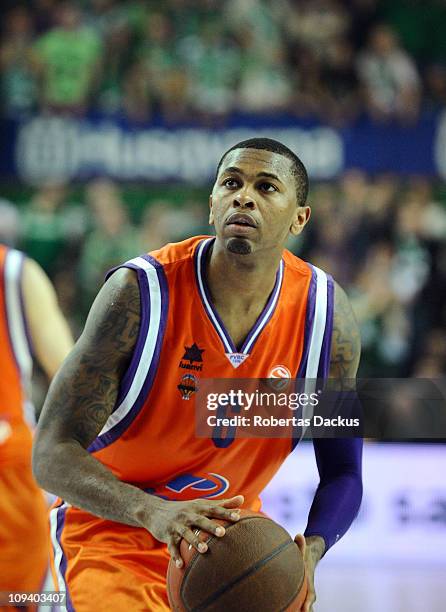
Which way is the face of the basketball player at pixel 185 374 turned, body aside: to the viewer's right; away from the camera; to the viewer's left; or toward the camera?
toward the camera

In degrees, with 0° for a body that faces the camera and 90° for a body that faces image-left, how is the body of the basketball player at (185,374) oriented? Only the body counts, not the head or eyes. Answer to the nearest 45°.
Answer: approximately 0°
